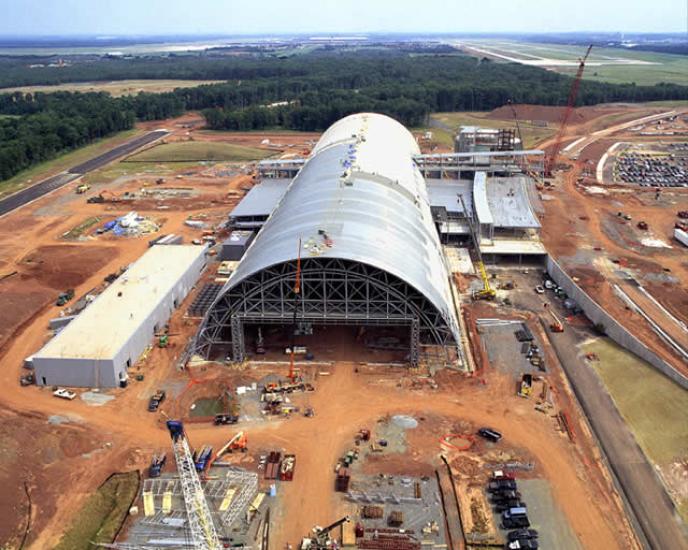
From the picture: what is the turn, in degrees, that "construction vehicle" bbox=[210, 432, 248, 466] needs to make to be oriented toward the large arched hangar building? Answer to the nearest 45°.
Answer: approximately 180°

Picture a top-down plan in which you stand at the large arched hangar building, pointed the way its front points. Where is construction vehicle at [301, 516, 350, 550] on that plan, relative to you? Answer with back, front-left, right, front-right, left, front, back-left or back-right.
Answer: front

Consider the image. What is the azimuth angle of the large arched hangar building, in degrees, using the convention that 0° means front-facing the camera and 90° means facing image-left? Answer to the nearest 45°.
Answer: approximately 0°
